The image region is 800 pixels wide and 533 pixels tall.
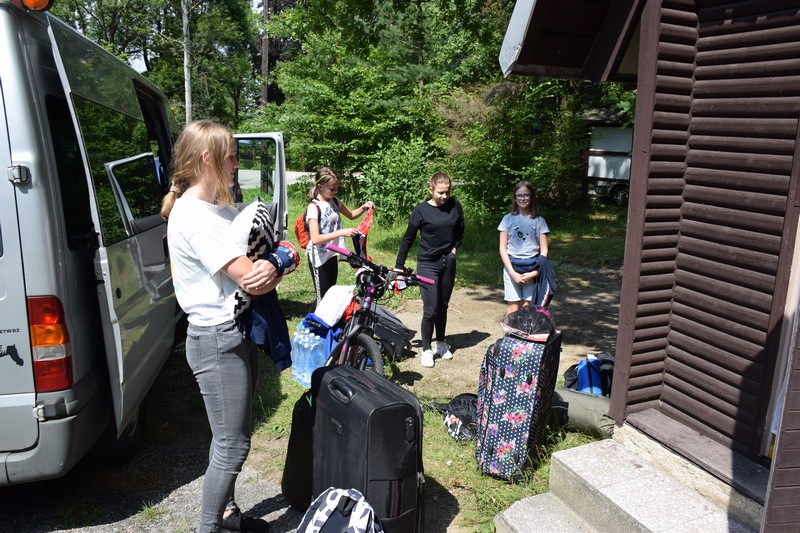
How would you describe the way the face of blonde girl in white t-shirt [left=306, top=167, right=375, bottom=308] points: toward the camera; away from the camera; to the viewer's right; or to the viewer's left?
to the viewer's right

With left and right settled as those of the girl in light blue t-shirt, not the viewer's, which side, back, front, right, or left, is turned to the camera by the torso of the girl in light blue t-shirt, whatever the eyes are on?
front

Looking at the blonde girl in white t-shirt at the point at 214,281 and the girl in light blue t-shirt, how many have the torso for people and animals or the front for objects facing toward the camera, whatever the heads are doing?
1

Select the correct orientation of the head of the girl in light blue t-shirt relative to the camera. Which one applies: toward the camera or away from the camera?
toward the camera

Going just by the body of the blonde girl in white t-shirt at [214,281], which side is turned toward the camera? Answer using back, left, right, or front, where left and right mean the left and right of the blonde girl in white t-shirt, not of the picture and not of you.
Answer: right

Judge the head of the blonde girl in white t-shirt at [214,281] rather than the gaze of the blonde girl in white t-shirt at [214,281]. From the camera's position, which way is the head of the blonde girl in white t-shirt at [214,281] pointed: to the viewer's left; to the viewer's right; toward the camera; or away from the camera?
to the viewer's right

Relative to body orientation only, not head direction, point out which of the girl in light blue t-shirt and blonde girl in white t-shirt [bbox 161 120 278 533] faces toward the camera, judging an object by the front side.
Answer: the girl in light blue t-shirt

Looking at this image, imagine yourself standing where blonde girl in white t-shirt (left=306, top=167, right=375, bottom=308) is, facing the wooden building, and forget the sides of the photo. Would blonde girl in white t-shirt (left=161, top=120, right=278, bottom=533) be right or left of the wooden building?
right

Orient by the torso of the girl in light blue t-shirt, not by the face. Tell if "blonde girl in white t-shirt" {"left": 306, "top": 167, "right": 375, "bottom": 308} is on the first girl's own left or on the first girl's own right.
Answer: on the first girl's own right

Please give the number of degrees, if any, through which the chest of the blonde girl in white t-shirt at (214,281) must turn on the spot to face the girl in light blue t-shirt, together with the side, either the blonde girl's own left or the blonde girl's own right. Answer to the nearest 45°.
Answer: approximately 45° to the blonde girl's own left

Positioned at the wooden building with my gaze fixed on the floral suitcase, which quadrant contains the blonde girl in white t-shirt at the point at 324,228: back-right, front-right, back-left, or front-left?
front-right

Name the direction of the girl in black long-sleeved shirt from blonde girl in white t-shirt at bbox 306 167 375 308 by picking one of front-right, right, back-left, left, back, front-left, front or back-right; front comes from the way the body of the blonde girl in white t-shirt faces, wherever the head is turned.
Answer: front-left
